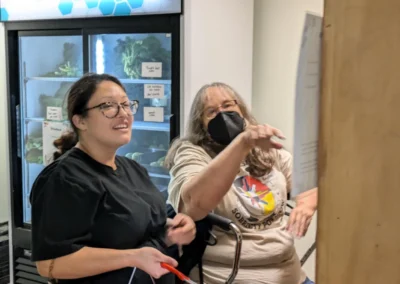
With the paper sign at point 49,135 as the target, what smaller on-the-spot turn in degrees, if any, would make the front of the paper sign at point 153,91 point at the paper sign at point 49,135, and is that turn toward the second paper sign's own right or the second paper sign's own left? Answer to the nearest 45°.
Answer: approximately 135° to the second paper sign's own right

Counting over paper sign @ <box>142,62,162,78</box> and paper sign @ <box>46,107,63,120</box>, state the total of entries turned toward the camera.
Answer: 2

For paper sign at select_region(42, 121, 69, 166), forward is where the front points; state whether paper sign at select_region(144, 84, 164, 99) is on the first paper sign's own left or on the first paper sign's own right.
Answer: on the first paper sign's own left

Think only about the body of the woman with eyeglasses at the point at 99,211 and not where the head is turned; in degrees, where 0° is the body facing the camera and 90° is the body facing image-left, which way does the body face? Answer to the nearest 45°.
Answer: approximately 315°

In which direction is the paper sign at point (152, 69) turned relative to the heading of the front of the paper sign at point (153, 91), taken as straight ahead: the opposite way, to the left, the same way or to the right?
the same way

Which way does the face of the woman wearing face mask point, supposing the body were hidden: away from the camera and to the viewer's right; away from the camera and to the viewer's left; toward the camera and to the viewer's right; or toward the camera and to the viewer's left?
toward the camera and to the viewer's right

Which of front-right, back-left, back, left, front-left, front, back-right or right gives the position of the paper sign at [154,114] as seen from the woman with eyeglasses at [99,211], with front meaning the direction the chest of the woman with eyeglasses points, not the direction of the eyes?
back-left

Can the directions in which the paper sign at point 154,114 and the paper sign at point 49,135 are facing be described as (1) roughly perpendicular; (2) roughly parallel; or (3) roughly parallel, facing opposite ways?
roughly parallel

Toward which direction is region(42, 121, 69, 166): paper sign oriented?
toward the camera

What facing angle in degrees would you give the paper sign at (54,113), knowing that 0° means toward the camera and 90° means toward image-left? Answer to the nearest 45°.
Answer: approximately 0°

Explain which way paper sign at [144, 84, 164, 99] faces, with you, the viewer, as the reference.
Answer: facing the viewer

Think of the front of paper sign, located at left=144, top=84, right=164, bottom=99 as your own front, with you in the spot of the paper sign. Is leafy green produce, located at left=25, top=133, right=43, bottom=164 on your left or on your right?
on your right

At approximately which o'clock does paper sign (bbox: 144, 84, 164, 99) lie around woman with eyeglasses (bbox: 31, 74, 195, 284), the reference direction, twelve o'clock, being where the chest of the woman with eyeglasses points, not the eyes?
The paper sign is roughly at 8 o'clock from the woman with eyeglasses.

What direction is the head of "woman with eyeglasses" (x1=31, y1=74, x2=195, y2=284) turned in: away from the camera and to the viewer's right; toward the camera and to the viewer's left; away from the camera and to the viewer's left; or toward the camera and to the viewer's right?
toward the camera and to the viewer's right

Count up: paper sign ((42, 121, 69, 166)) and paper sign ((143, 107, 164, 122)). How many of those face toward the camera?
2

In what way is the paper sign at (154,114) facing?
toward the camera
